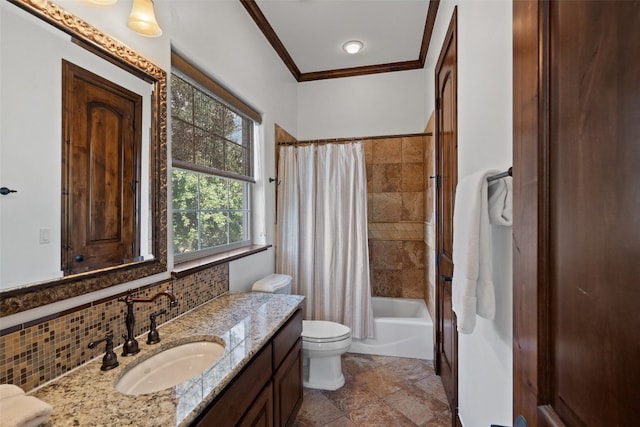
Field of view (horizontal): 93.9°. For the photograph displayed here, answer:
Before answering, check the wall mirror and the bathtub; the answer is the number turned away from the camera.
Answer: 0

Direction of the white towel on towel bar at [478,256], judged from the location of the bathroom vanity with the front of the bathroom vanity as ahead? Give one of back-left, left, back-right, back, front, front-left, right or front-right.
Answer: front

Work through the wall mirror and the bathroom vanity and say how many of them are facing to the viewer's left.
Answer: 0

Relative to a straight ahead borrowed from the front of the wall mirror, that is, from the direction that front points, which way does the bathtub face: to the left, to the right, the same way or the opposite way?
to the right

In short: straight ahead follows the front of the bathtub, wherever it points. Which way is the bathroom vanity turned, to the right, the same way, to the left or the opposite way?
to the left

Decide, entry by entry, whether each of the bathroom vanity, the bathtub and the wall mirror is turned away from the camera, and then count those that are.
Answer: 0

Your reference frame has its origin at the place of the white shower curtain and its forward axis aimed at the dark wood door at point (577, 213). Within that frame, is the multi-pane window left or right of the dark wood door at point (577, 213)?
right

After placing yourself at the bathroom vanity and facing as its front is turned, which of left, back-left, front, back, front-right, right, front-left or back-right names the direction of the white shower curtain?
left

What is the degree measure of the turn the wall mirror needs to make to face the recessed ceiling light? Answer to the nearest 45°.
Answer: approximately 45° to its left

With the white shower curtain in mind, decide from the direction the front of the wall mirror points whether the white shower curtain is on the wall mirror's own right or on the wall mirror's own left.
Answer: on the wall mirror's own left

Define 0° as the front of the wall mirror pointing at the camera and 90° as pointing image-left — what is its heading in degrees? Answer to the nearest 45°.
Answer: approximately 315°

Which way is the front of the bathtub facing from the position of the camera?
facing the viewer

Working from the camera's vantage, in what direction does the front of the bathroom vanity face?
facing the viewer and to the right of the viewer

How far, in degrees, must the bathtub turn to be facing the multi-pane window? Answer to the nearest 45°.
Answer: approximately 45° to its right
